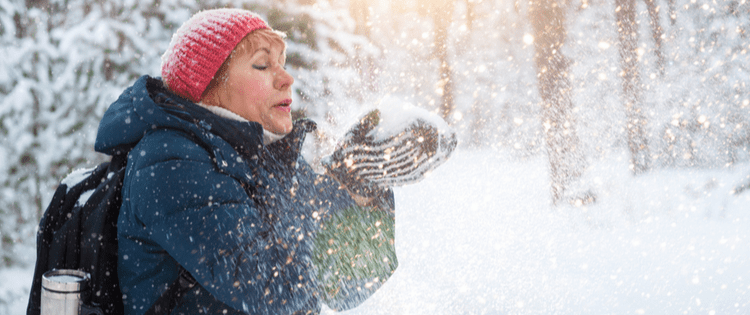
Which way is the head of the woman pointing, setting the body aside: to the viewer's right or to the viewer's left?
to the viewer's right

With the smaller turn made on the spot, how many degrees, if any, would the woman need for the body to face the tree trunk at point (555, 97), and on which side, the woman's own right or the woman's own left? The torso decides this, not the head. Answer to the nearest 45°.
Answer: approximately 45° to the woman's own left

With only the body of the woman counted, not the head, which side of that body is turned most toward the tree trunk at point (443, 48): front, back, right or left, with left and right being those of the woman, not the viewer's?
left

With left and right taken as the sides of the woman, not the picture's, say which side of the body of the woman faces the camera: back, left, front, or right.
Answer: right

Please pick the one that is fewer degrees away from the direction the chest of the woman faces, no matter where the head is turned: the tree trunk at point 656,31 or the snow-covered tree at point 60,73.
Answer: the tree trunk

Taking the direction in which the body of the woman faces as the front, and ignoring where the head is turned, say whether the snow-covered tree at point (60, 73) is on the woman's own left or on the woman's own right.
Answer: on the woman's own left
